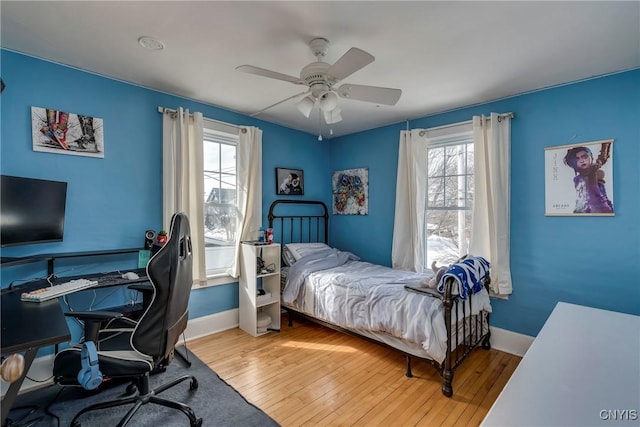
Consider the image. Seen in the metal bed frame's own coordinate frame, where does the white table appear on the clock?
The white table is roughly at 1 o'clock from the metal bed frame.

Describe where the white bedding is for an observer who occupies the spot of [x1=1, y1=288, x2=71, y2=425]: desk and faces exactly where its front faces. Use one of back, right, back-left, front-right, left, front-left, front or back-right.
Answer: left

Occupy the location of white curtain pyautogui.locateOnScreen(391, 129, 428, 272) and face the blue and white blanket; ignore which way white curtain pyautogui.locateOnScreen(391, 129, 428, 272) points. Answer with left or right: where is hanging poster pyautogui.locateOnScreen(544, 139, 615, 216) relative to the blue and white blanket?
left

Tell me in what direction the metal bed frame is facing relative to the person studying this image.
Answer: facing the viewer and to the right of the viewer

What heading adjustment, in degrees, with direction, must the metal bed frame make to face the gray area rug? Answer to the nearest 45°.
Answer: approximately 90° to its right

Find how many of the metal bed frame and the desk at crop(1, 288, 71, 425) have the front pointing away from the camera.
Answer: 0
